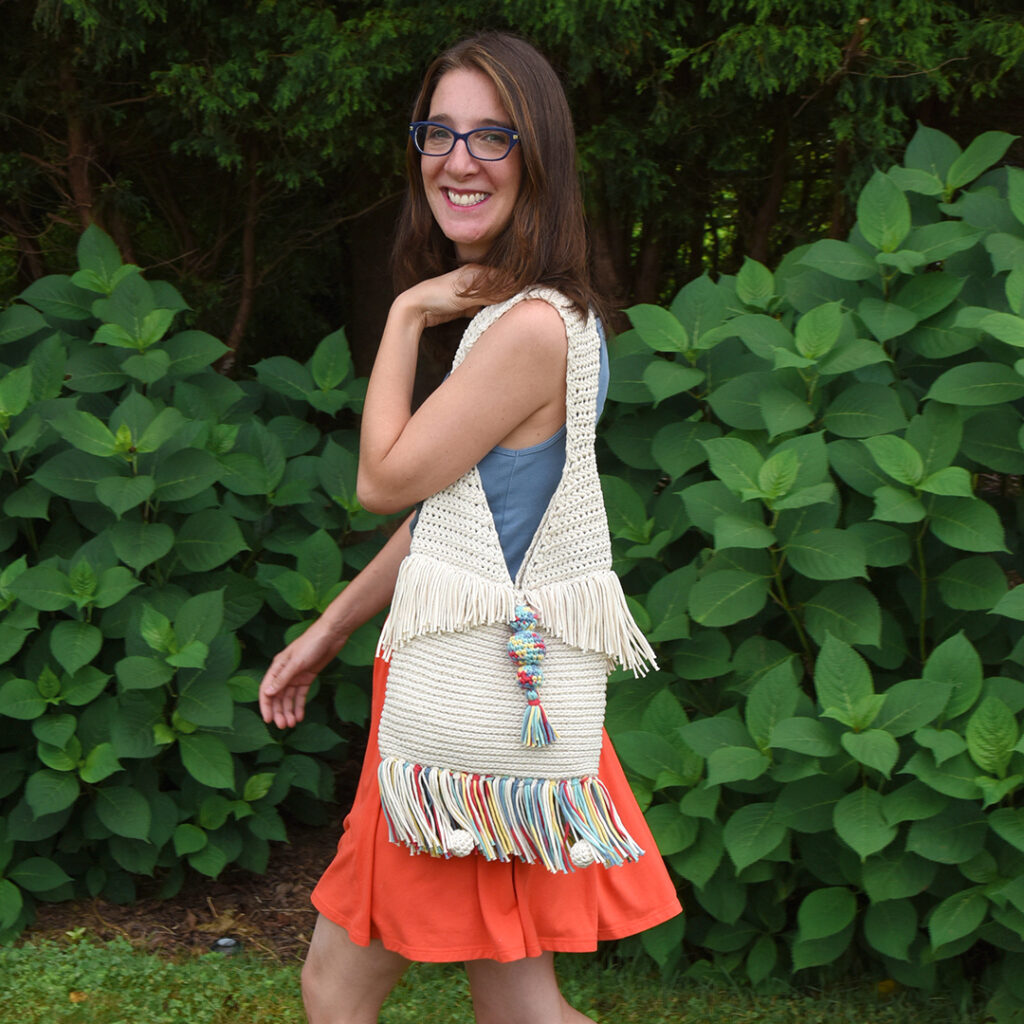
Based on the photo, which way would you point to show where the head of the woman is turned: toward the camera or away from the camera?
toward the camera

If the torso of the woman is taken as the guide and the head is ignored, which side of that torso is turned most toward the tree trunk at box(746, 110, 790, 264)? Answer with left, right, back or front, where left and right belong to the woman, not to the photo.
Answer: right

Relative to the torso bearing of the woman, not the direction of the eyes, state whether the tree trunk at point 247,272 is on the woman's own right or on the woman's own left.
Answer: on the woman's own right

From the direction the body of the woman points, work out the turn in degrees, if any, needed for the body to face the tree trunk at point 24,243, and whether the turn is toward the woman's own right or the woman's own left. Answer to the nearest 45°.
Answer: approximately 45° to the woman's own right

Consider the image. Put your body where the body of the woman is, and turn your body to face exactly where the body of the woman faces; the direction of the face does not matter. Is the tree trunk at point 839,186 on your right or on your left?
on your right

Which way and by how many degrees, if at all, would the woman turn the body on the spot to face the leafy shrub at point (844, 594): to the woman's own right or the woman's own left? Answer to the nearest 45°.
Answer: approximately 135° to the woman's own right

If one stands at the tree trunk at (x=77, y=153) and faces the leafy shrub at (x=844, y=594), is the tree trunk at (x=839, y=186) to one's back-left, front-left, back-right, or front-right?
front-left

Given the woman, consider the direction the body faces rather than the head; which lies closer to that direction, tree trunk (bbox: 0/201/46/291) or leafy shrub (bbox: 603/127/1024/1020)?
the tree trunk

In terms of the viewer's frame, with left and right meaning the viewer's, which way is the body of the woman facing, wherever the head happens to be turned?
facing to the left of the viewer
